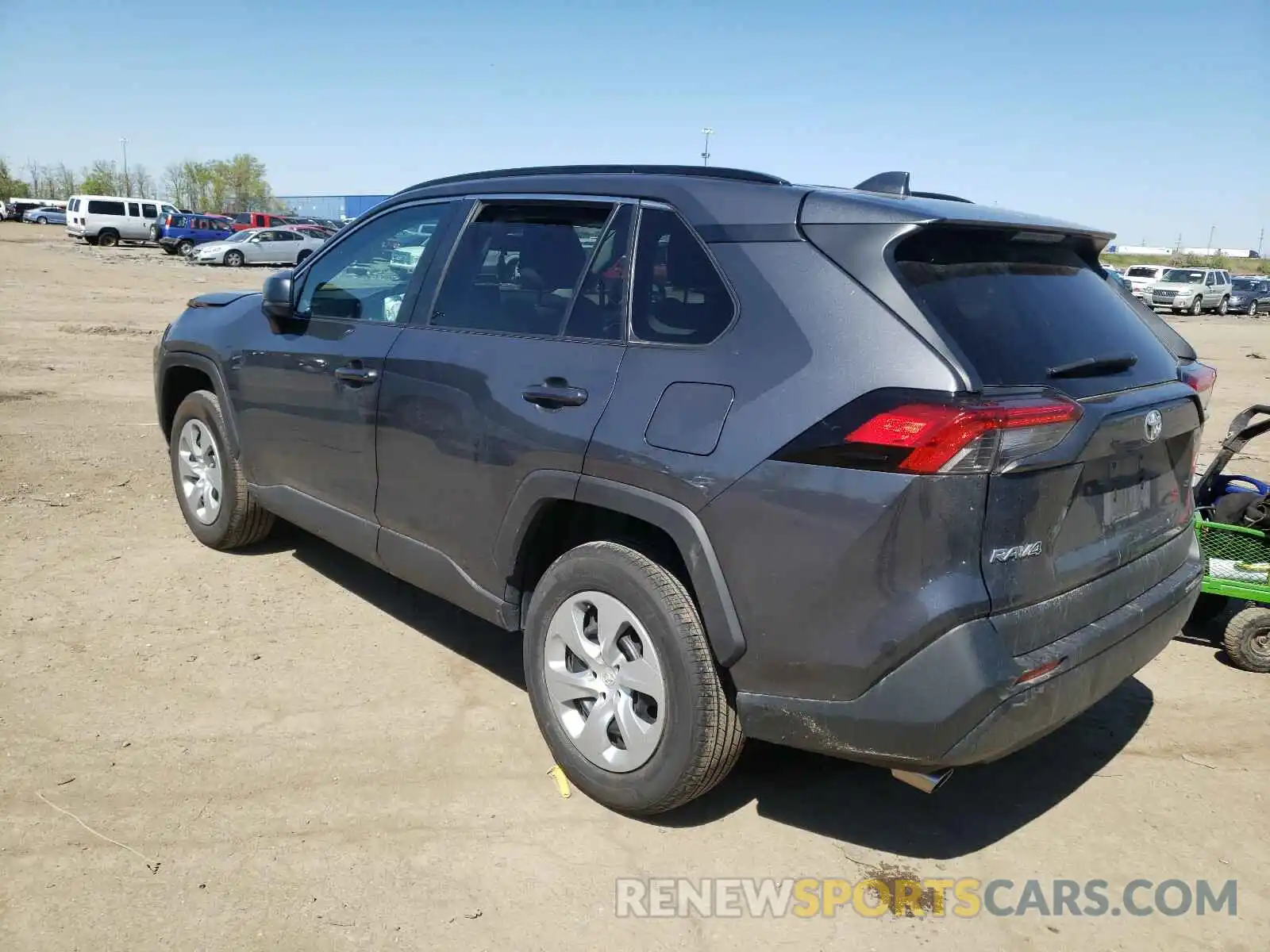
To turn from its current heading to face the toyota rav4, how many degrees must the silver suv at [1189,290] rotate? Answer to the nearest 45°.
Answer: approximately 45° to its left

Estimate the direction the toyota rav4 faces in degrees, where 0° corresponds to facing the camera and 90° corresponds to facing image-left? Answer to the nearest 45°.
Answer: approximately 135°

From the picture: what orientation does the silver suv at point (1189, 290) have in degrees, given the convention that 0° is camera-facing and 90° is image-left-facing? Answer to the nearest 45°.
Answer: approximately 45°

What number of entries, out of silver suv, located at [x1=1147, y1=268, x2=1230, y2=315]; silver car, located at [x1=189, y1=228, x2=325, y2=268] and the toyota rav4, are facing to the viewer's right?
0

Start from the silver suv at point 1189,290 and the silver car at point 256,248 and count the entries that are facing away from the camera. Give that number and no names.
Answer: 0

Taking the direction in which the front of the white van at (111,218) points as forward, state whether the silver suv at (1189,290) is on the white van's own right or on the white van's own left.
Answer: on the white van's own right

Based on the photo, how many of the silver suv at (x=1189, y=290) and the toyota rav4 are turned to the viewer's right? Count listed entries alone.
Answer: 0

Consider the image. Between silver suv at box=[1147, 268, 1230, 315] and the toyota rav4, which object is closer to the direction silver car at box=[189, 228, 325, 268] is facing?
the toyota rav4

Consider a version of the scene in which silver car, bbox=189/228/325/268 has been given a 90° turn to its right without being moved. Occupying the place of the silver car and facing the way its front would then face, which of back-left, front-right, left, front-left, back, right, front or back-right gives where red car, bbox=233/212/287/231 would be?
front-right

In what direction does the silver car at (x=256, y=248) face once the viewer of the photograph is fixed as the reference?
facing the viewer and to the left of the viewer

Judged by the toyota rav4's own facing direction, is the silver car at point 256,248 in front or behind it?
in front

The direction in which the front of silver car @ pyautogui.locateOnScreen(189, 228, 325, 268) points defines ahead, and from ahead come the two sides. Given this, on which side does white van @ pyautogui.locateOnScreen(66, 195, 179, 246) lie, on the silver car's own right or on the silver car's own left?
on the silver car's own right

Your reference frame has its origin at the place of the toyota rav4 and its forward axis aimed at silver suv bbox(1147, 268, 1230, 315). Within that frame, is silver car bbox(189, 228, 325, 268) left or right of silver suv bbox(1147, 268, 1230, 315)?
left

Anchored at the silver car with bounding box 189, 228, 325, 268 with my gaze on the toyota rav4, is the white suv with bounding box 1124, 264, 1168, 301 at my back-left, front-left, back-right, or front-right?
front-left
